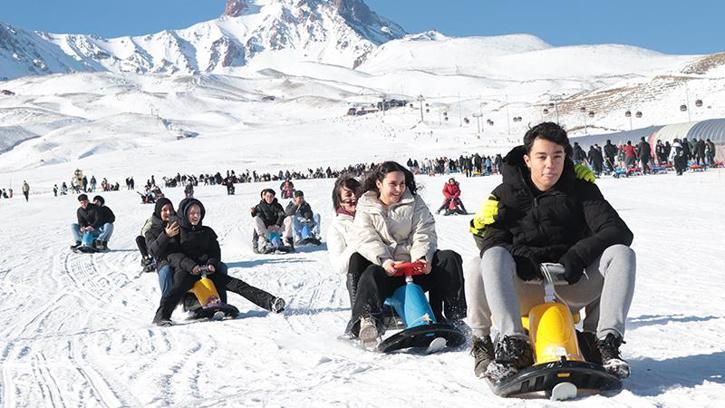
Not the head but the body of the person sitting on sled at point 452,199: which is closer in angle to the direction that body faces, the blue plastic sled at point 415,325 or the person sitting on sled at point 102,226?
the blue plastic sled

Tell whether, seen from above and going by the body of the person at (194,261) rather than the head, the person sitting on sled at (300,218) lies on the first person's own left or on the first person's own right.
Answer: on the first person's own left

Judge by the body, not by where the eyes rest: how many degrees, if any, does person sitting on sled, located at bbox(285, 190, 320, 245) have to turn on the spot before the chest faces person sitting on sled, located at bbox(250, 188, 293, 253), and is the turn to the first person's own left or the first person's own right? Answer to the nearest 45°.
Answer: approximately 45° to the first person's own right

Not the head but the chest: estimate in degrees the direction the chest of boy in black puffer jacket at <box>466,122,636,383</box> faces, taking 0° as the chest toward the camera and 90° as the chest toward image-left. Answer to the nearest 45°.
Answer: approximately 0°

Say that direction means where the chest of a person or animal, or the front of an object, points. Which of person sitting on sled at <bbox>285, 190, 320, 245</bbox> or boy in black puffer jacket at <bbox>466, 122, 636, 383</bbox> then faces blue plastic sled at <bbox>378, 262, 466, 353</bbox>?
the person sitting on sled

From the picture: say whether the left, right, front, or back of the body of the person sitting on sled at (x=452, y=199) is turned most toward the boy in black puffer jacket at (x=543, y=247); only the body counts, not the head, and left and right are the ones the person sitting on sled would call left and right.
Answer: front

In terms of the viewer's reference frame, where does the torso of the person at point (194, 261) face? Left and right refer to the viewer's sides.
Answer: facing the viewer and to the right of the viewer

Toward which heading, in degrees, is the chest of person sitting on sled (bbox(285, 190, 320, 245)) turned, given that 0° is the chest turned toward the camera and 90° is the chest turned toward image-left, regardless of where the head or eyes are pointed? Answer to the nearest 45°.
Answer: approximately 0°

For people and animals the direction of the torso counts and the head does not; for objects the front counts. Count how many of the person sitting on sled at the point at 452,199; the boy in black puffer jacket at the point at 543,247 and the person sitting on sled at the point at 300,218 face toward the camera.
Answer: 3

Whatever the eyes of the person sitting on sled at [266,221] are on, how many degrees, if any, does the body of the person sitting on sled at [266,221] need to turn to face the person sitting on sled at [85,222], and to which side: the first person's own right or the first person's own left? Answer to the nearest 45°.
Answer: approximately 135° to the first person's own right
